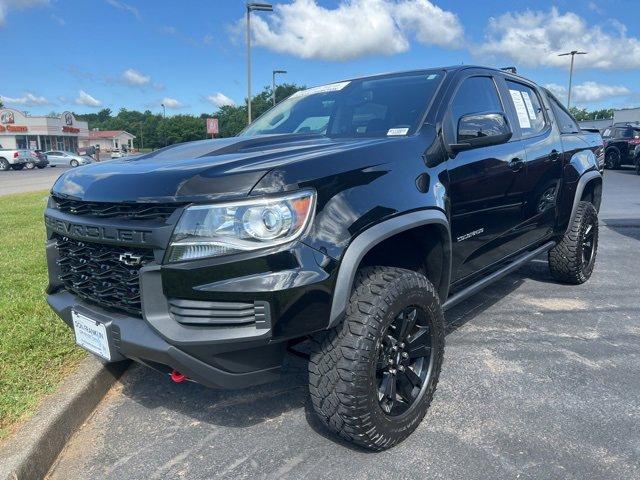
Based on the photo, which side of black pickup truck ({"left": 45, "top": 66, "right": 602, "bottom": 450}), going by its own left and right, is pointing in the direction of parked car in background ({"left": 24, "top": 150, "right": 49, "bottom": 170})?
right

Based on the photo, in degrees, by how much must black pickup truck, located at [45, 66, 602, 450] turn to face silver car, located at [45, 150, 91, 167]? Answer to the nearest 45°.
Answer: approximately 90° to its right

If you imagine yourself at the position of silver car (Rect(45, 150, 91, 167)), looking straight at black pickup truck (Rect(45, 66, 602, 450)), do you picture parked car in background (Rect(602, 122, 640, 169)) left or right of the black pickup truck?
left

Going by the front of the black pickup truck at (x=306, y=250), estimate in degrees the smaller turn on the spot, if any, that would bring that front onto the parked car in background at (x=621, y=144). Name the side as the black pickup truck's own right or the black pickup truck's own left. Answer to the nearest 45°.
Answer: approximately 180°

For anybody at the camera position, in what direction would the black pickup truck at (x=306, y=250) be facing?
facing the viewer and to the left of the viewer

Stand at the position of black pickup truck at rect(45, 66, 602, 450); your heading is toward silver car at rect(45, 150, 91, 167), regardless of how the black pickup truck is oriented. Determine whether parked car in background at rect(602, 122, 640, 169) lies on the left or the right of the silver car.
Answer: right

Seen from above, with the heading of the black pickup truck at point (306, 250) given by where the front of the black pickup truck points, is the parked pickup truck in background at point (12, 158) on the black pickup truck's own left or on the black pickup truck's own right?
on the black pickup truck's own right
